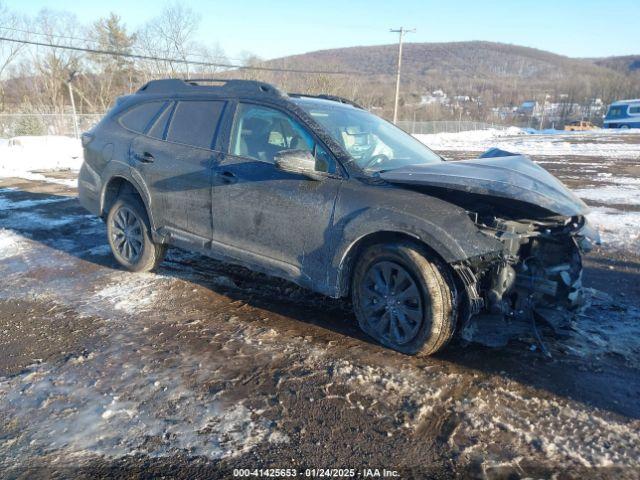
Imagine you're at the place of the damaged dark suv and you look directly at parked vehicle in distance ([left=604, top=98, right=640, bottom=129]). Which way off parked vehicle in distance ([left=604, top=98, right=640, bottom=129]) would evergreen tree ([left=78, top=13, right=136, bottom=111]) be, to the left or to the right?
left

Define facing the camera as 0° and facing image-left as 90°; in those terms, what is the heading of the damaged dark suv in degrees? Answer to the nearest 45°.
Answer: approximately 315°

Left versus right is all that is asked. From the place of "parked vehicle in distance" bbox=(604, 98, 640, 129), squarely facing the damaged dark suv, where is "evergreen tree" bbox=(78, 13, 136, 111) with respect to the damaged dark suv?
right

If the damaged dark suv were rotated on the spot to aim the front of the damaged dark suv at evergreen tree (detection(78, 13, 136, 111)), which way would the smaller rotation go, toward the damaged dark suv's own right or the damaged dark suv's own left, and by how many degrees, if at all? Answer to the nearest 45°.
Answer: approximately 180°

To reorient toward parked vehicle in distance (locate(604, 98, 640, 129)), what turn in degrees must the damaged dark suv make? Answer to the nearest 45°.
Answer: approximately 90° to its left
